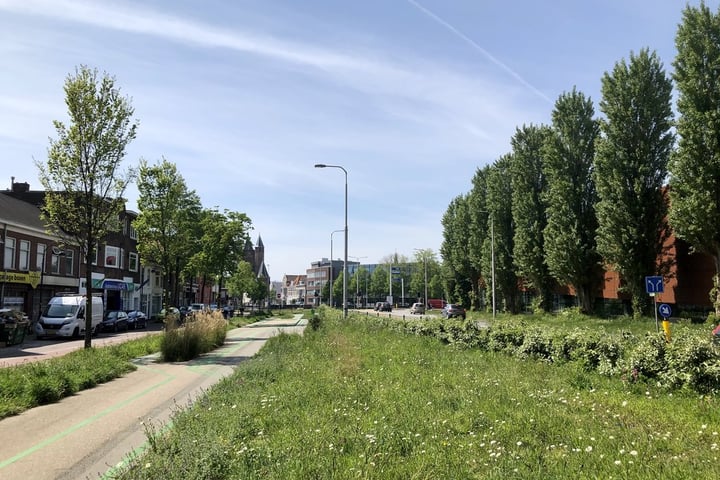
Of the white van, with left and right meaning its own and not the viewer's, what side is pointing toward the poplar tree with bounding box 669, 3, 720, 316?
left

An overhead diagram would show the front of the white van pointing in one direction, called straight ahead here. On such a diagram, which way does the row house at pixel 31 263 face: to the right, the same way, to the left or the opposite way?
to the left

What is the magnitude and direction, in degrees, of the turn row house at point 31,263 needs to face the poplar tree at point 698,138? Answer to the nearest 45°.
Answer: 0° — it already faces it

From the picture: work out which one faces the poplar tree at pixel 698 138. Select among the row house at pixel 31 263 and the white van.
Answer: the row house

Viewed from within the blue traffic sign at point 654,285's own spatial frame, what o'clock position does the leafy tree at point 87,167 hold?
The leafy tree is roughly at 2 o'clock from the blue traffic sign.

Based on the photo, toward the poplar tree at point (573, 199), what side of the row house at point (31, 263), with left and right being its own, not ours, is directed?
front

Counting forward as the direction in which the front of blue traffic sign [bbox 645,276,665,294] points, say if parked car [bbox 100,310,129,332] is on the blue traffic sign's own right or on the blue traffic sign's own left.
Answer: on the blue traffic sign's own right

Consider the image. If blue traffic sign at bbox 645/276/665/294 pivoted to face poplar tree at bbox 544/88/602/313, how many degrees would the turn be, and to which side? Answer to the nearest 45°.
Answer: approximately 180°

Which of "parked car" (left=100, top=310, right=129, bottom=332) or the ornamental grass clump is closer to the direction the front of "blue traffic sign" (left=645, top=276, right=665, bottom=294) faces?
the ornamental grass clump

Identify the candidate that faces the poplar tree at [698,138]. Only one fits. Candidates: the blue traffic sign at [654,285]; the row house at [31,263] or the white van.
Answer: the row house

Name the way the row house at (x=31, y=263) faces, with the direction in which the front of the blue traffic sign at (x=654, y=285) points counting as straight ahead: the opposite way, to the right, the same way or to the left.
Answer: to the left

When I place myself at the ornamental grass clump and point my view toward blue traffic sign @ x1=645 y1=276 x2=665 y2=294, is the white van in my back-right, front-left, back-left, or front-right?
back-left
